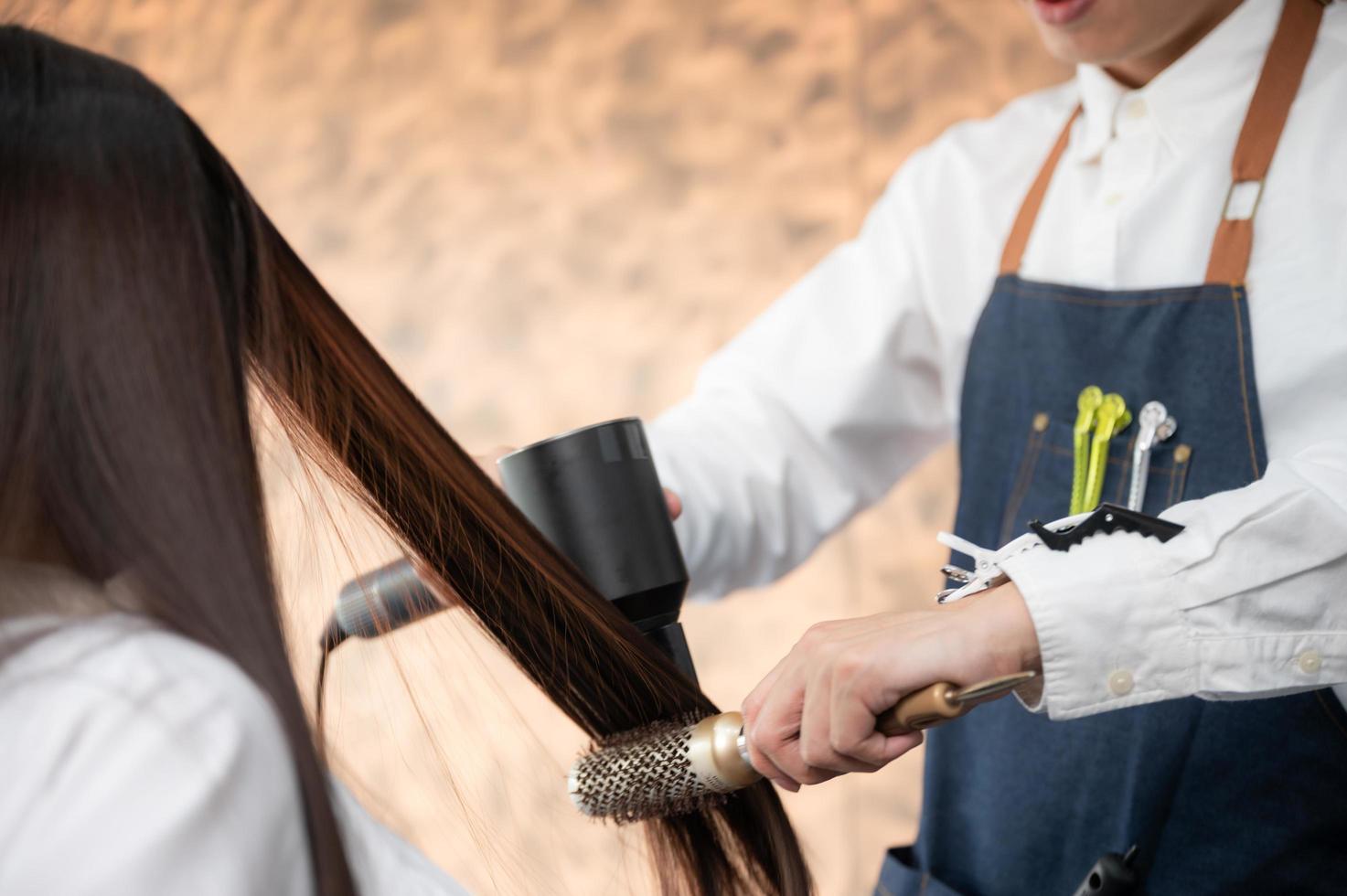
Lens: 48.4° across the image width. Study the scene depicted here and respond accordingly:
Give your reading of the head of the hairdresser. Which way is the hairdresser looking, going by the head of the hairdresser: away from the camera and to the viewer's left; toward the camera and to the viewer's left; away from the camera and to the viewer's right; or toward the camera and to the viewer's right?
toward the camera and to the viewer's left

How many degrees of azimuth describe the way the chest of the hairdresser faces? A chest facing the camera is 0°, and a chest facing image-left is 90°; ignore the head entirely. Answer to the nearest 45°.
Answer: approximately 45°
